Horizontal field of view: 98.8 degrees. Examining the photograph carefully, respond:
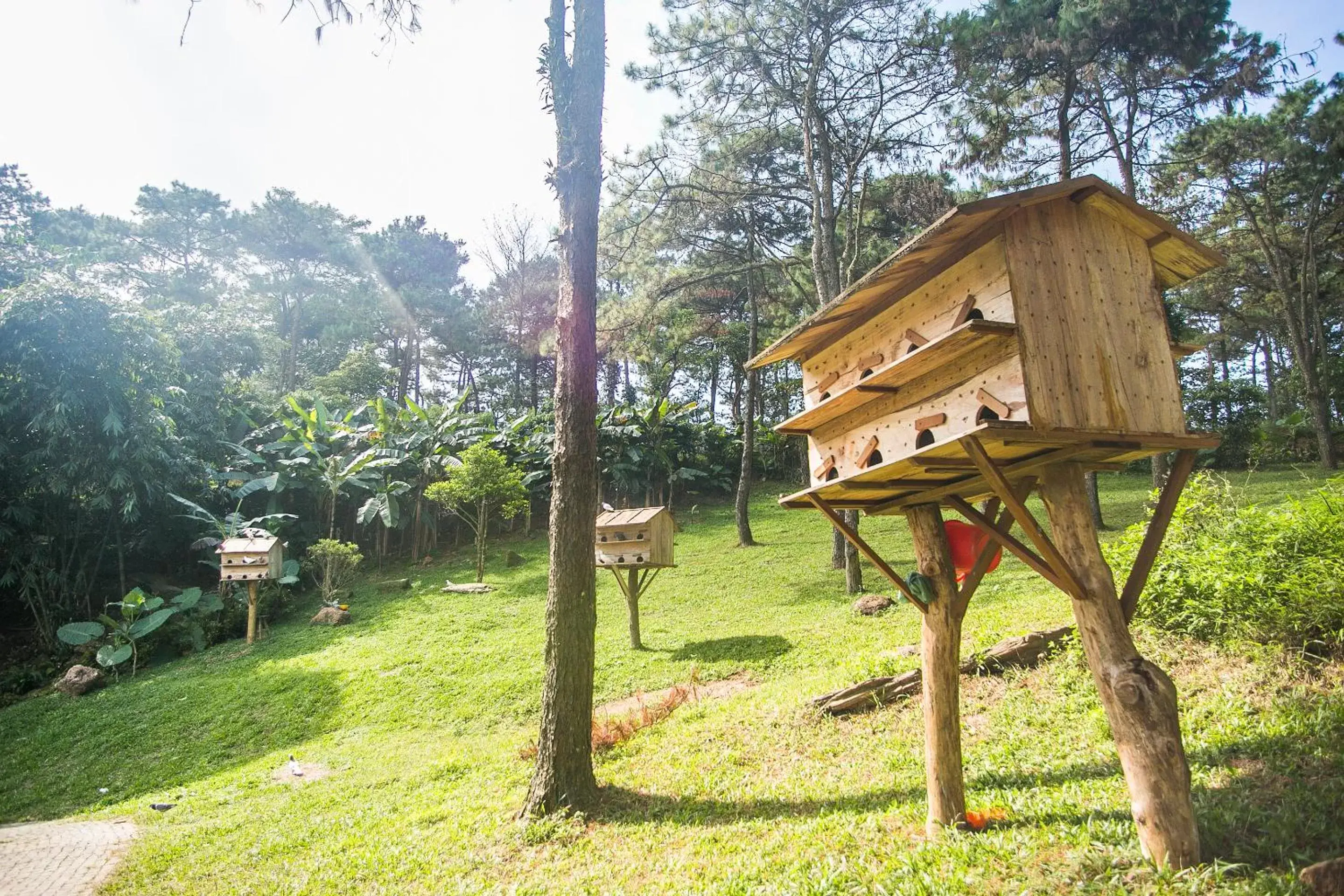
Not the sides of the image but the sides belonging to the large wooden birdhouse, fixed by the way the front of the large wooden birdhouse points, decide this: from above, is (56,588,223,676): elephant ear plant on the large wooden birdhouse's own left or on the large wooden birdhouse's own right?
on the large wooden birdhouse's own right

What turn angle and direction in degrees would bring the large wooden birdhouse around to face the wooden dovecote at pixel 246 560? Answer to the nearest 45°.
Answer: approximately 45° to its right

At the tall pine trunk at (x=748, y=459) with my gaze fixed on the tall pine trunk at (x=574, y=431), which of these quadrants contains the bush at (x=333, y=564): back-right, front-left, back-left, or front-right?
front-right

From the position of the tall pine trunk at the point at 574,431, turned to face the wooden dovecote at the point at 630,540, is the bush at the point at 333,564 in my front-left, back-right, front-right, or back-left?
front-left

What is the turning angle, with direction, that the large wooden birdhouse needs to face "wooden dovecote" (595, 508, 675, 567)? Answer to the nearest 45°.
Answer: approximately 90° to its right

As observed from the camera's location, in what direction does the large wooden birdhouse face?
facing the viewer and to the left of the viewer

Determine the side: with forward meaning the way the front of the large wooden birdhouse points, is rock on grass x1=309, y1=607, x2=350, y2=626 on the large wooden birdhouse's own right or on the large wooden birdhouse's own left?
on the large wooden birdhouse's own right
